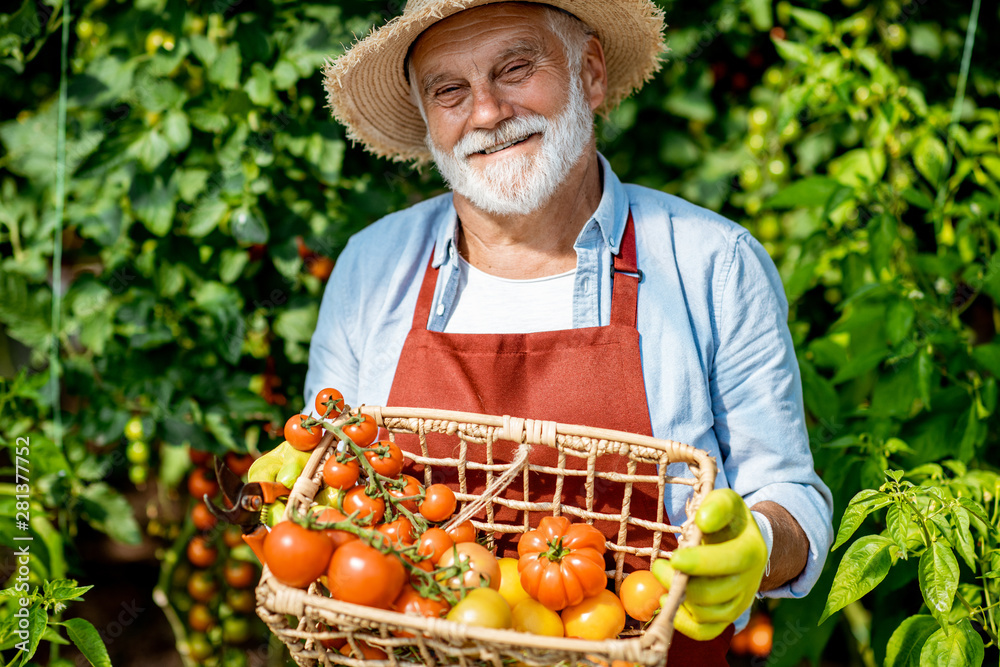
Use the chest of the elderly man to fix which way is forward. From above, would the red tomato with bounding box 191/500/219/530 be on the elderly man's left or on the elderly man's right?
on the elderly man's right

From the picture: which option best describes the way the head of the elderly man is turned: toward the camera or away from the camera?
toward the camera

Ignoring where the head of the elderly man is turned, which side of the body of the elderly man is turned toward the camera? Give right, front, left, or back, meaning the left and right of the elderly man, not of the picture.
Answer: front
